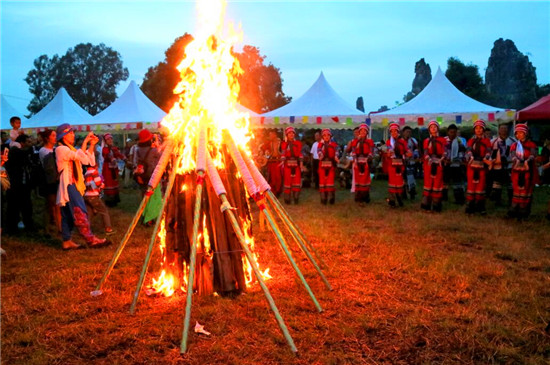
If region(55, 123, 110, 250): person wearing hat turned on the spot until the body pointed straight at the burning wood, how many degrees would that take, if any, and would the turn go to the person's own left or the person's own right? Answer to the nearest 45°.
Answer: approximately 45° to the person's own right

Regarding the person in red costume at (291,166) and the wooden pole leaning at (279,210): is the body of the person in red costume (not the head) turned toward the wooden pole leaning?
yes

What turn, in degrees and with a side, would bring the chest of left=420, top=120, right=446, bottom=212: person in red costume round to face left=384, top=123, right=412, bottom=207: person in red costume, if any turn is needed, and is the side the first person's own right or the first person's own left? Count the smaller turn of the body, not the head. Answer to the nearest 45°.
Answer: approximately 135° to the first person's own right

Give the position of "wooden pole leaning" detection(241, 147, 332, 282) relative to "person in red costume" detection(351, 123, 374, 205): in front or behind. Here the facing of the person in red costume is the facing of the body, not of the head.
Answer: in front

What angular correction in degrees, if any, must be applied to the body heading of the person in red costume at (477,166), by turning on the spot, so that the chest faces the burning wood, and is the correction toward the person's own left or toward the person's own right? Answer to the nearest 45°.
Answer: approximately 45° to the person's own right

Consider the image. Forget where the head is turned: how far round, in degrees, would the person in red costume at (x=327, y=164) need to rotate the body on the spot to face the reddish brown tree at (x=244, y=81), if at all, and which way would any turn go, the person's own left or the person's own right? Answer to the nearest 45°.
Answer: approximately 180°

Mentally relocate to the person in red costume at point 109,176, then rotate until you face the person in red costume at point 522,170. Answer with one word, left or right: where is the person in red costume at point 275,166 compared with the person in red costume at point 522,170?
left

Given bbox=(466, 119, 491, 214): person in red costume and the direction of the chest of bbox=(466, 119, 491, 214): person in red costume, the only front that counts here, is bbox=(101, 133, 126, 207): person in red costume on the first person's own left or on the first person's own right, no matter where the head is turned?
on the first person's own right

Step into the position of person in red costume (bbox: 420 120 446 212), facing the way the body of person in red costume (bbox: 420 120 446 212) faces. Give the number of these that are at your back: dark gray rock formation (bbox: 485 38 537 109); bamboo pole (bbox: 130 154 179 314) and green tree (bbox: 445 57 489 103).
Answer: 2
